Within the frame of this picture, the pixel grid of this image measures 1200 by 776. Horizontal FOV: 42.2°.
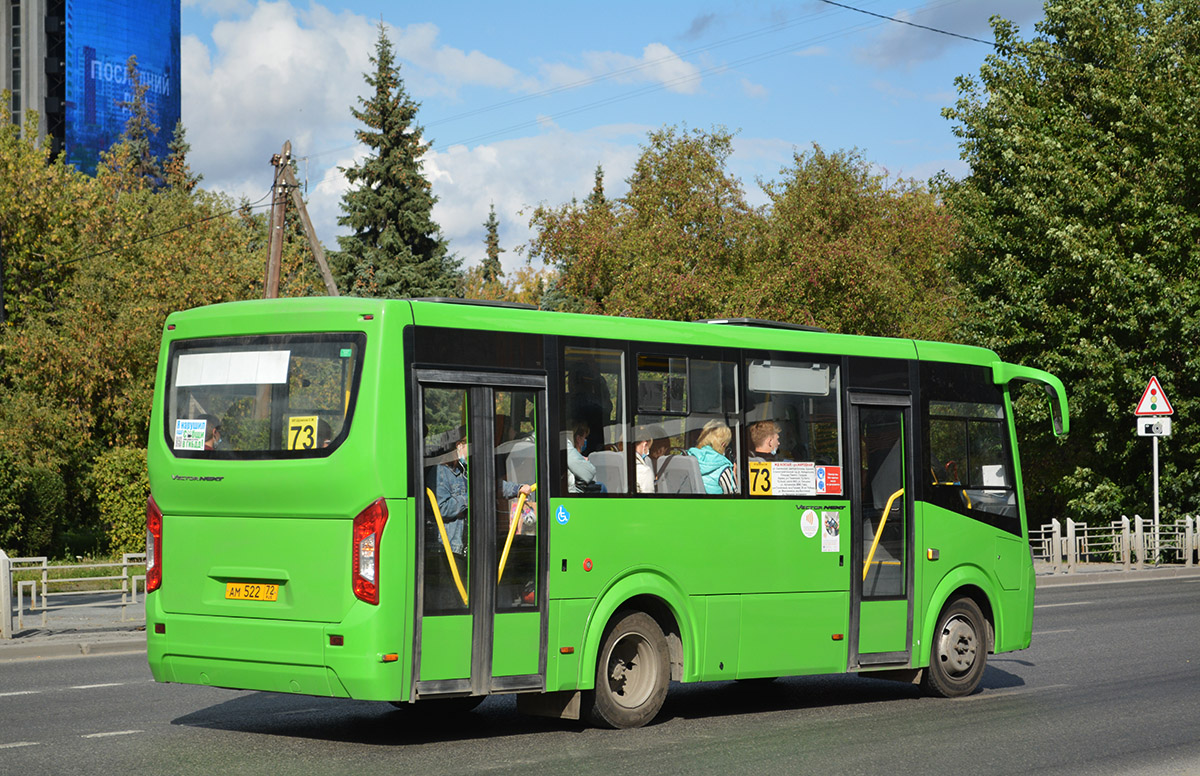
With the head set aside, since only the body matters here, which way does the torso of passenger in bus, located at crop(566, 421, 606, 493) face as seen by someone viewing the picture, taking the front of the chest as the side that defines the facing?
to the viewer's right

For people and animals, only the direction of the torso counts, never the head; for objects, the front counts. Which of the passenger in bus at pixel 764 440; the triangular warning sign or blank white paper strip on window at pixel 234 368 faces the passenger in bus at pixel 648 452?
the triangular warning sign

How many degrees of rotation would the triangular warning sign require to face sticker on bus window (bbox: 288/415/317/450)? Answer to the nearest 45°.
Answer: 0° — it already faces it

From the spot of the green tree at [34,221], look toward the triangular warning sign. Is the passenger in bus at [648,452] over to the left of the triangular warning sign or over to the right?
right

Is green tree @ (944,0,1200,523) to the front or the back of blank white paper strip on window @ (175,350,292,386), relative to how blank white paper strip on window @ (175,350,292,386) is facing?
to the back

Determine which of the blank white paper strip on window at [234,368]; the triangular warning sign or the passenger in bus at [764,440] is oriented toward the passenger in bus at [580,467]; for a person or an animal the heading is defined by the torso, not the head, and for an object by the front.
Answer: the triangular warning sign

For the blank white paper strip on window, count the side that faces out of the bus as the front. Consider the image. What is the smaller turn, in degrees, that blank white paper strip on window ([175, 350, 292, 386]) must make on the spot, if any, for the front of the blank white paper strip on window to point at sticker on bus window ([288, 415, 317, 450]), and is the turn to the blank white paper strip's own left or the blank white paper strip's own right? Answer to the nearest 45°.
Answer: approximately 90° to the blank white paper strip's own left

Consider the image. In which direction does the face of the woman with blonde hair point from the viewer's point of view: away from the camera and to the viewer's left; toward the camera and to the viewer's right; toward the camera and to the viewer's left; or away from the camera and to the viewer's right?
away from the camera and to the viewer's right

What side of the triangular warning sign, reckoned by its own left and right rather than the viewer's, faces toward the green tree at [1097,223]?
back

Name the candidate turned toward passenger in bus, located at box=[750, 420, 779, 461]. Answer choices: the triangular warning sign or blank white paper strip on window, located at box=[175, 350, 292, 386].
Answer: the triangular warning sign

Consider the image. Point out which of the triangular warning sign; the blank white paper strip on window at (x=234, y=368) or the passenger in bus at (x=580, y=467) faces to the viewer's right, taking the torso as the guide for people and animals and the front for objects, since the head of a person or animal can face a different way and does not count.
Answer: the passenger in bus

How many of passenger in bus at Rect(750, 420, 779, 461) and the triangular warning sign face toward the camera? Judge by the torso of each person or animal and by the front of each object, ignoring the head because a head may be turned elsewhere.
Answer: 1

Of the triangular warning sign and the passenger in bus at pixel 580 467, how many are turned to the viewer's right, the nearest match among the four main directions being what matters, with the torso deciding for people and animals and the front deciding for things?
1

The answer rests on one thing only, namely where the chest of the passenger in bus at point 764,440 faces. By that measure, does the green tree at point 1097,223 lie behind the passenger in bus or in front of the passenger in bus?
in front

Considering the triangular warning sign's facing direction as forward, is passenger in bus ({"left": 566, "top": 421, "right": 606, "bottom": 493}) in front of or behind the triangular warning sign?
in front

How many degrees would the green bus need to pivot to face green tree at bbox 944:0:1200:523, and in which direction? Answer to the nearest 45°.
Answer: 0° — it already faces it

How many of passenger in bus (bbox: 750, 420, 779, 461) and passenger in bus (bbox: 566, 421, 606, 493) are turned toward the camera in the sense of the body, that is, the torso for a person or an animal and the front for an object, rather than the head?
0
